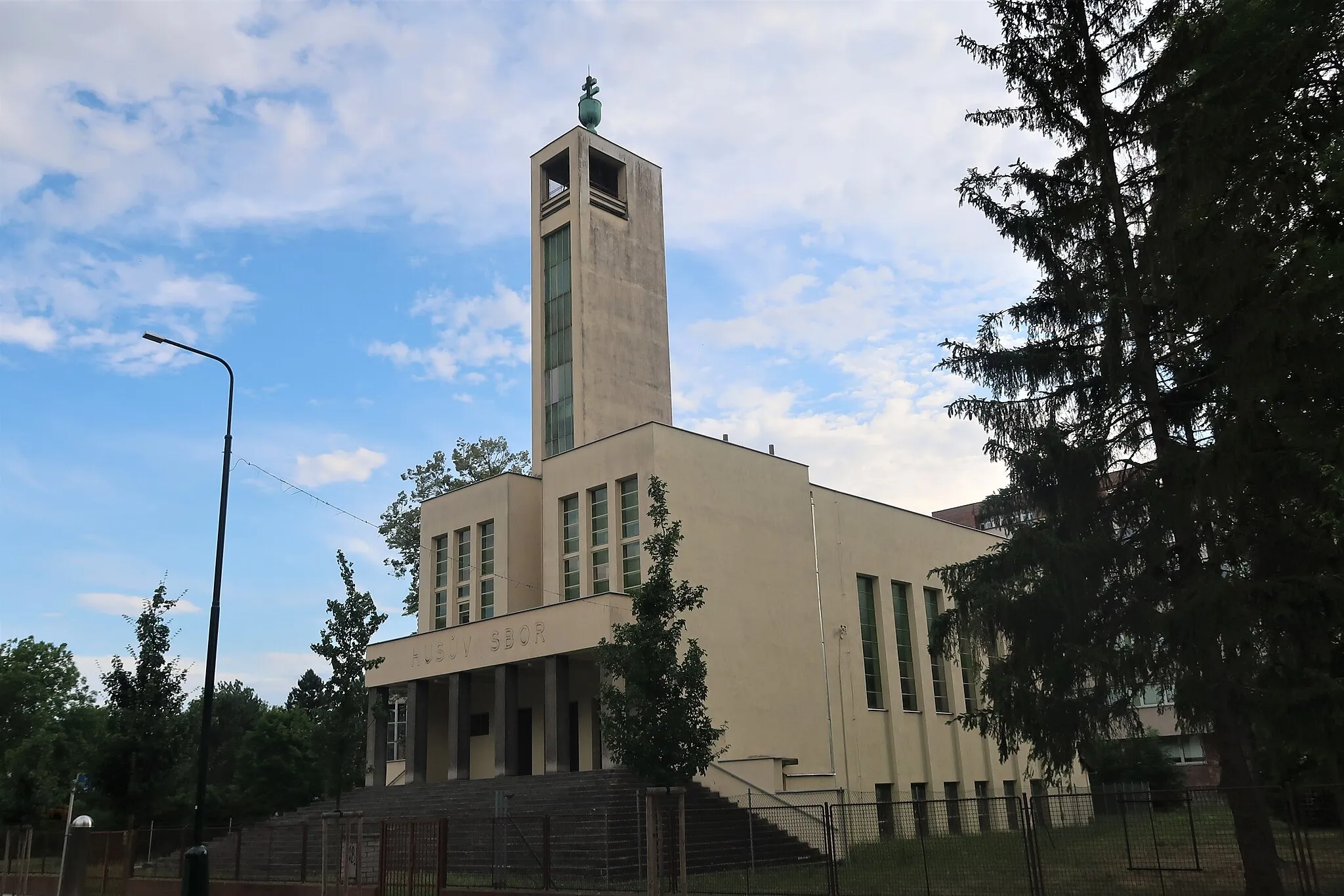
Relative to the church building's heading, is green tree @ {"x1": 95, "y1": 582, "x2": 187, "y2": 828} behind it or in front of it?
in front

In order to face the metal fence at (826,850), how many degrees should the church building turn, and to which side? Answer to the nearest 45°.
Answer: approximately 45° to its left

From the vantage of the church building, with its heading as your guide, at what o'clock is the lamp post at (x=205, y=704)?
The lamp post is roughly at 11 o'clock from the church building.

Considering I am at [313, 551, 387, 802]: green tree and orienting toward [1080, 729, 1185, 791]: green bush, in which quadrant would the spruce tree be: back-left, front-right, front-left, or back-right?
front-right

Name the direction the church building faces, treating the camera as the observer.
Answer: facing the viewer and to the left of the viewer

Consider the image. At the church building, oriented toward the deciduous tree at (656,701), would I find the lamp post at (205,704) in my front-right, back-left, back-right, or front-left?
front-right

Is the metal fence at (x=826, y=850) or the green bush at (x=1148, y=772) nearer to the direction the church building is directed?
the metal fence

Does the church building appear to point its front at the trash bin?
yes

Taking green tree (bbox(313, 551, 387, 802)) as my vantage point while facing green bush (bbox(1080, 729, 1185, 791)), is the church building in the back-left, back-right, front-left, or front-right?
front-left
